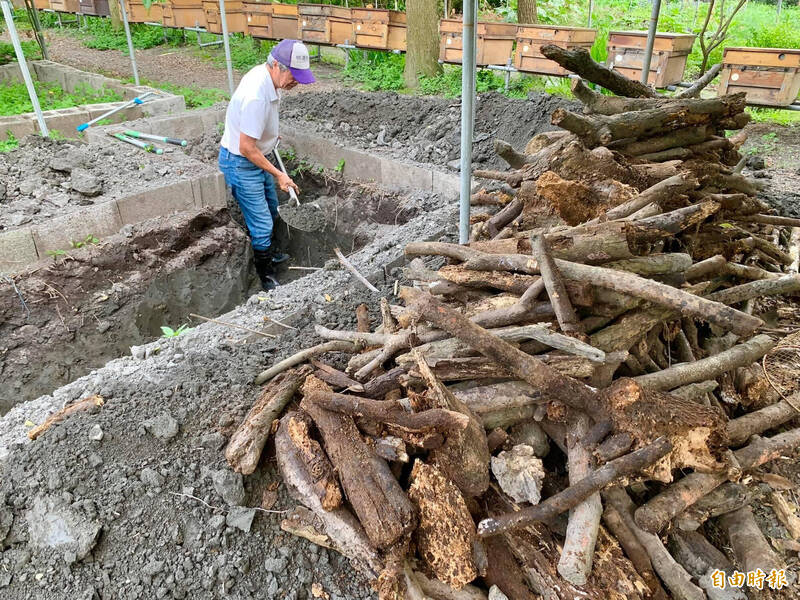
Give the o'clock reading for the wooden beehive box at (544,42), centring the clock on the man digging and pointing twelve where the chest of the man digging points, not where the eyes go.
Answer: The wooden beehive box is roughly at 11 o'clock from the man digging.

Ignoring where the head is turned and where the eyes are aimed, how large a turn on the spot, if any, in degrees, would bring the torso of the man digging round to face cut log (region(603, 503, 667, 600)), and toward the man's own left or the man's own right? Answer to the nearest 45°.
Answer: approximately 90° to the man's own right

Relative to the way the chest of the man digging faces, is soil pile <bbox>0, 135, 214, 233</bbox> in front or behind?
behind

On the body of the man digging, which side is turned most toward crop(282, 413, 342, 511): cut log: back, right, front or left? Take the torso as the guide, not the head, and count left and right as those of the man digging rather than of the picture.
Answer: right

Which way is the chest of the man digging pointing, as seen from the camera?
to the viewer's right

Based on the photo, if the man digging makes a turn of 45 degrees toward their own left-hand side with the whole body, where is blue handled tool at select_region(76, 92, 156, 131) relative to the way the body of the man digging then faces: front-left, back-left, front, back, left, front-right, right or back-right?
left

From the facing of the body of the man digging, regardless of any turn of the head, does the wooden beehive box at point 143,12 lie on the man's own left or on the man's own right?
on the man's own left

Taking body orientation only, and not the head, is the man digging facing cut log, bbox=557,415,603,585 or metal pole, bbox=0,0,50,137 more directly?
the cut log

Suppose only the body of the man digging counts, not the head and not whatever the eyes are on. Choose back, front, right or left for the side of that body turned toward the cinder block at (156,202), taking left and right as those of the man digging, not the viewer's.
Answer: back

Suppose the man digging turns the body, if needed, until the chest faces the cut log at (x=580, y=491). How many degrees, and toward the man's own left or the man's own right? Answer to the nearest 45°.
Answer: approximately 90° to the man's own right

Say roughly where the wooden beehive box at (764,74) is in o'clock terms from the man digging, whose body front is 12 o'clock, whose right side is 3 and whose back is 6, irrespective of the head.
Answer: The wooden beehive box is roughly at 12 o'clock from the man digging.
